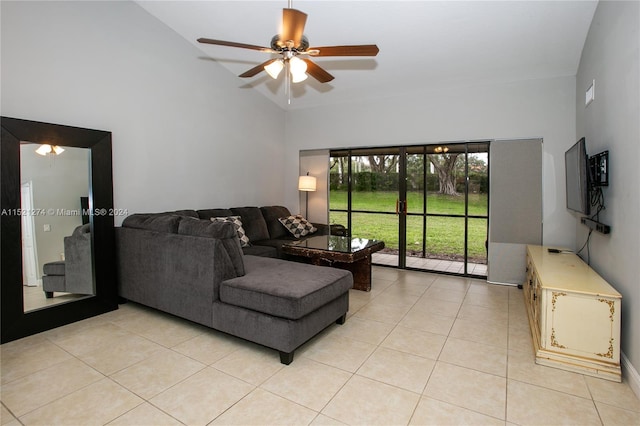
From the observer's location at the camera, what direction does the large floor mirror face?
facing the viewer and to the right of the viewer

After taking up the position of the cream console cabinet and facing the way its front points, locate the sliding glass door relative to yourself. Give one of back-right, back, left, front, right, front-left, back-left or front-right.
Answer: front-right

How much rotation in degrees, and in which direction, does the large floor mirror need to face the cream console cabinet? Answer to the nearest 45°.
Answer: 0° — it already faces it

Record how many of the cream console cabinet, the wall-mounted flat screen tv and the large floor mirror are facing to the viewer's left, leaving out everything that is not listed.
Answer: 2

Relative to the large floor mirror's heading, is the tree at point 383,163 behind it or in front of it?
in front

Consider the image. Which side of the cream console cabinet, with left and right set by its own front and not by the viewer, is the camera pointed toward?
left

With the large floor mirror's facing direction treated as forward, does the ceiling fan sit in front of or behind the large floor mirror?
in front

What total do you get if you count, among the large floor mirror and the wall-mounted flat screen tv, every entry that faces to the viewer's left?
1

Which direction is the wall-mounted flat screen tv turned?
to the viewer's left

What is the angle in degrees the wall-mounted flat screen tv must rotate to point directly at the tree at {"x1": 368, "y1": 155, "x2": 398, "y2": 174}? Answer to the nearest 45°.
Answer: approximately 45° to its right

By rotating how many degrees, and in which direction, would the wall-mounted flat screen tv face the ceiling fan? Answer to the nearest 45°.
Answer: approximately 45° to its left
